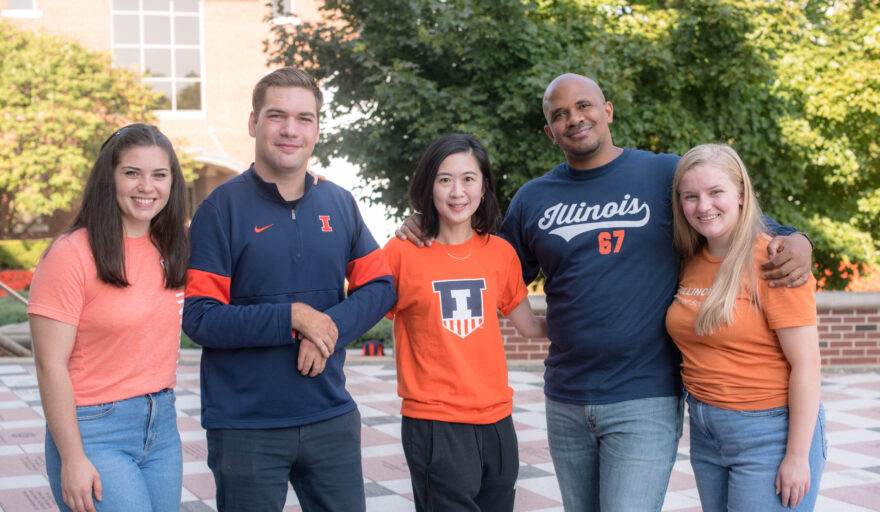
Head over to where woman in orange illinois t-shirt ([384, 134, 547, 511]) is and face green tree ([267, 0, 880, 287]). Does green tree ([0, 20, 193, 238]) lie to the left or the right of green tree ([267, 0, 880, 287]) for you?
left

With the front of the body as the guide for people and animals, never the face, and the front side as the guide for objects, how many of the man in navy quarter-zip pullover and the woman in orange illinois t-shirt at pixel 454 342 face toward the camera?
2

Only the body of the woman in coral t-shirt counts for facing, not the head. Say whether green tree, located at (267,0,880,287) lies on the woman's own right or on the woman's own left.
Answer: on the woman's own left

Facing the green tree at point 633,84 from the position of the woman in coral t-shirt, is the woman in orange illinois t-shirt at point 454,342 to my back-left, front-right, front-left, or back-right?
front-right

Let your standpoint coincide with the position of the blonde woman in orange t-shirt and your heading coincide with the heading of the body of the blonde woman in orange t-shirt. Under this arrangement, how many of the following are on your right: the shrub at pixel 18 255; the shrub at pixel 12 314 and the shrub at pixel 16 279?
3

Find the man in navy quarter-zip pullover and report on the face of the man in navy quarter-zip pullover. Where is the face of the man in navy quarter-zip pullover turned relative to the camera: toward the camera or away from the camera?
toward the camera

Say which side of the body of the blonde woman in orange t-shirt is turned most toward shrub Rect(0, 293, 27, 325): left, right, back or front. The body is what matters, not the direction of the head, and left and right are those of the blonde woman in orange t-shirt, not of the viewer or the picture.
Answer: right

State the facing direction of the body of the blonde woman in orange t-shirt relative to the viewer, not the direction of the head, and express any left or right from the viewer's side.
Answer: facing the viewer and to the left of the viewer

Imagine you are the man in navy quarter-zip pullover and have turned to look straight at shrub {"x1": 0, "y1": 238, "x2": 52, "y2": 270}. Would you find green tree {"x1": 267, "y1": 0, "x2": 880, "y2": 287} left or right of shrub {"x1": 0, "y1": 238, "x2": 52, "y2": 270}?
right

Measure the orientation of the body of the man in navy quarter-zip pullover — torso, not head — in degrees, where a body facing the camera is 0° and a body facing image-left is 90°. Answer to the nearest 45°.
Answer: approximately 0°

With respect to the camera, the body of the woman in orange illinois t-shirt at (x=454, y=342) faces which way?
toward the camera

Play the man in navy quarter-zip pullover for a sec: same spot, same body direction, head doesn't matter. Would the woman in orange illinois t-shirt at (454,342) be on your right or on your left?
on your left
